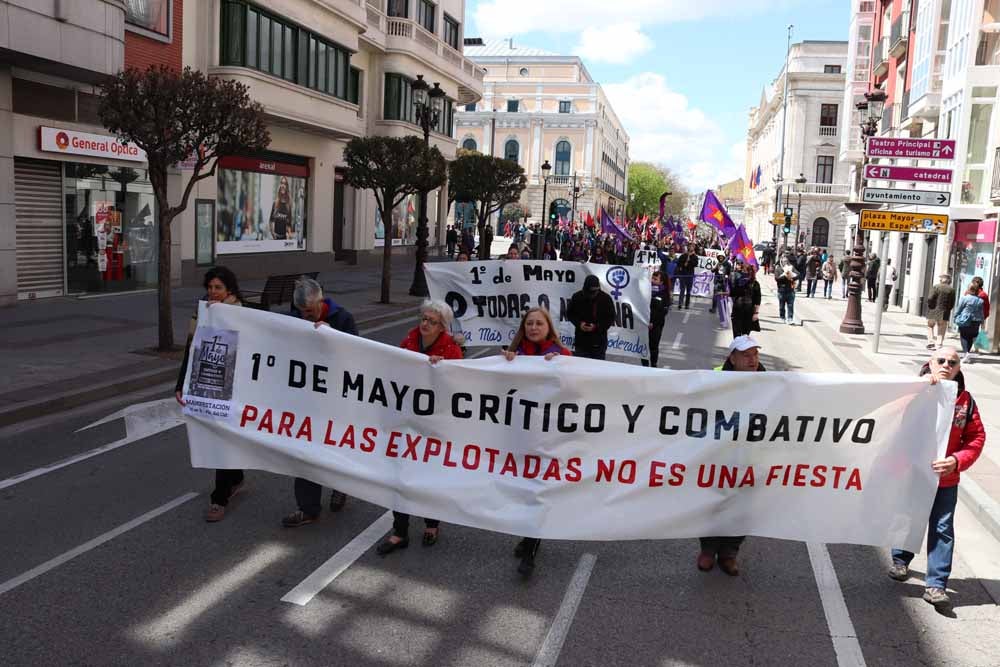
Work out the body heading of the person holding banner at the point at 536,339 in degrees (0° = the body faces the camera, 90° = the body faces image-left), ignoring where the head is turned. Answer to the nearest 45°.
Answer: approximately 0°

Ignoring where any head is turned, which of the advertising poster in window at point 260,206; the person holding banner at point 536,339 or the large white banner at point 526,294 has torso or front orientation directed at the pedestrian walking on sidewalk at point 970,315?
the advertising poster in window

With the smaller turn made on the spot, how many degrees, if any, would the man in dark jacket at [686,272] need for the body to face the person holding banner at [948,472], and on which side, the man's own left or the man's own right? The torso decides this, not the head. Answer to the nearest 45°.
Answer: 0° — they already face them

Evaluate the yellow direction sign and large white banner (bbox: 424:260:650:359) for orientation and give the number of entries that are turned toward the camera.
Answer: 2

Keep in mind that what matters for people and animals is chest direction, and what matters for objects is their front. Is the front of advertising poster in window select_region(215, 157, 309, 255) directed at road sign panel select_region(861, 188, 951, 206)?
yes

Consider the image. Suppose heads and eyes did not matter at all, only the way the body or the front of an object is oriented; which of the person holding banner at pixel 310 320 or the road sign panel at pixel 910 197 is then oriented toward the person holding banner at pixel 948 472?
the road sign panel

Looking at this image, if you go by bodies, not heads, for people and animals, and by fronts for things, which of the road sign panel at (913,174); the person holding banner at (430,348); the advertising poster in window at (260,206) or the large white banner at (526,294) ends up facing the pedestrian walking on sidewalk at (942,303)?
the advertising poster in window

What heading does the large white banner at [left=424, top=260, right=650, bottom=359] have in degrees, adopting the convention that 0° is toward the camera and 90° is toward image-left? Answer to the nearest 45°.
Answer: approximately 0°

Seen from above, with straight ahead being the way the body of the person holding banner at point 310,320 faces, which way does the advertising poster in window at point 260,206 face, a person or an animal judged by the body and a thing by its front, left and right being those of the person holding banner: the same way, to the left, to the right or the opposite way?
to the left

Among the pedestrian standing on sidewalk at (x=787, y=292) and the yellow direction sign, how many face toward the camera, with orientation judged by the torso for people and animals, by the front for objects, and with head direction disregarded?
2
